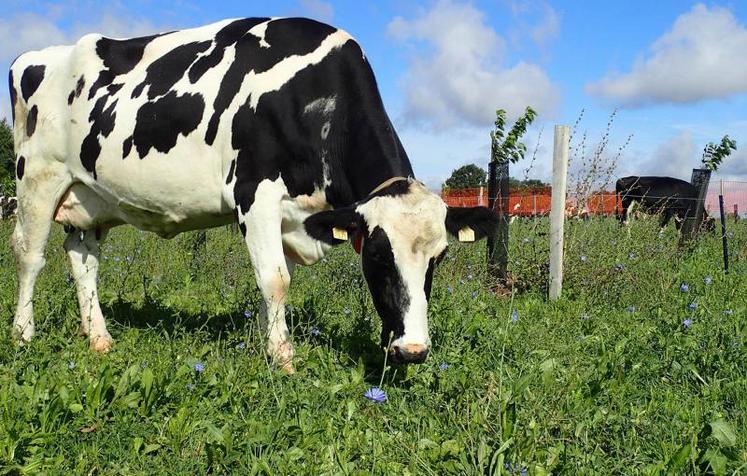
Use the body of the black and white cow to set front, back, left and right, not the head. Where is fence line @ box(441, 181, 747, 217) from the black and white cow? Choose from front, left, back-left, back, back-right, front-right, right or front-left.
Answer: left

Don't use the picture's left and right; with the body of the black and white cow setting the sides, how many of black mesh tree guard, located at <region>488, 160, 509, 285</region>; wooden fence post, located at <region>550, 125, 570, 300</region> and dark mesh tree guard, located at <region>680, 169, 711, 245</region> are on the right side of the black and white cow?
0

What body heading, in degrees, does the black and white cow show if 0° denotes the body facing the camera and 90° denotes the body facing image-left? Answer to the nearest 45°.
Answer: approximately 315°
